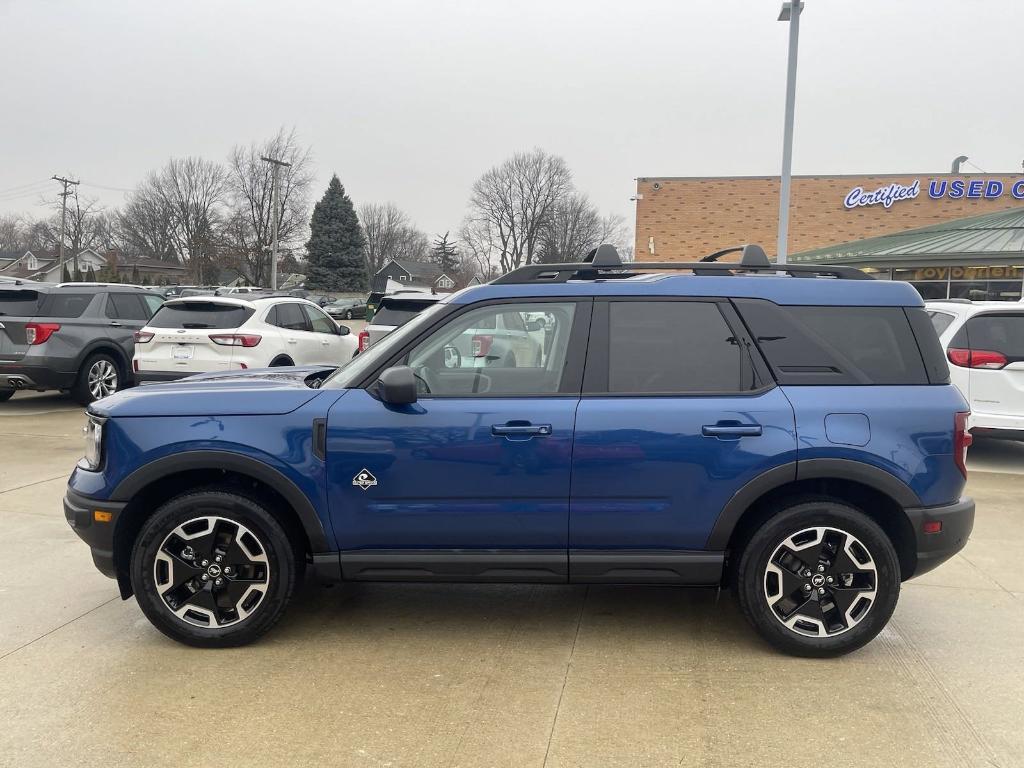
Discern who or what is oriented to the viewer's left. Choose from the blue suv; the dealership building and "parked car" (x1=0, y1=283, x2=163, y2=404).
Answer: the blue suv

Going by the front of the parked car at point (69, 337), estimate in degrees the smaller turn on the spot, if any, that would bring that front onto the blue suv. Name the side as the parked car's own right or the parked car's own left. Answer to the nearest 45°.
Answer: approximately 135° to the parked car's own right

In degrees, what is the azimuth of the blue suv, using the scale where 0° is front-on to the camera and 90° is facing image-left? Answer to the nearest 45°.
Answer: approximately 90°

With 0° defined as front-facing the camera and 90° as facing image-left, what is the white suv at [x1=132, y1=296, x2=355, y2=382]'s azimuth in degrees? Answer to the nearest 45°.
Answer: approximately 225°

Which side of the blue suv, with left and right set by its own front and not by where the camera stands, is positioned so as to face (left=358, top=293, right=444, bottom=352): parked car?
right

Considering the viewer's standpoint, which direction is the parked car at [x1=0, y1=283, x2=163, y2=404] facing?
facing away from the viewer and to the right of the viewer

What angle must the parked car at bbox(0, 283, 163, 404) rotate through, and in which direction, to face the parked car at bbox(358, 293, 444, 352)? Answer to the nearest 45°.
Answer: approximately 90° to its right

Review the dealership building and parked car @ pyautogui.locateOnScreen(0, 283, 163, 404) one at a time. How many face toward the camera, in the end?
1
